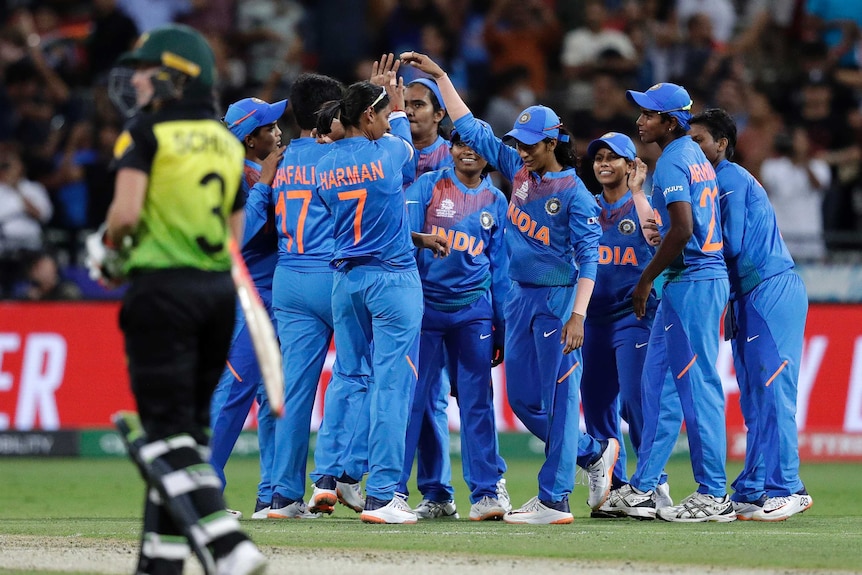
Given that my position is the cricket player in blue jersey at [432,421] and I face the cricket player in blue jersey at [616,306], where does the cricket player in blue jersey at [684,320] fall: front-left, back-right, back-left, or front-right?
front-right

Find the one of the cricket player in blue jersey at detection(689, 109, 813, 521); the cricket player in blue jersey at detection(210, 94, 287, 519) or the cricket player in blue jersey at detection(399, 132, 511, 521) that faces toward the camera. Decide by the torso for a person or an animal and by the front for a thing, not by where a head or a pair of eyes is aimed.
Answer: the cricket player in blue jersey at detection(399, 132, 511, 521)

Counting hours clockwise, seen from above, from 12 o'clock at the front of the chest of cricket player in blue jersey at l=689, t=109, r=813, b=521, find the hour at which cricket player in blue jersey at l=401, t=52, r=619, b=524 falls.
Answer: cricket player in blue jersey at l=401, t=52, r=619, b=524 is roughly at 11 o'clock from cricket player in blue jersey at l=689, t=109, r=813, b=521.

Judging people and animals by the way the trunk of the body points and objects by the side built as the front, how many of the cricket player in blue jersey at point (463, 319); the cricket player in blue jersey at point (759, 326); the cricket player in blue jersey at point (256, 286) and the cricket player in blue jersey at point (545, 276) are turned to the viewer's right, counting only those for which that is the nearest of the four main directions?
1

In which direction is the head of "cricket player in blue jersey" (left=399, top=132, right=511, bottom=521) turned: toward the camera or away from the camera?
toward the camera

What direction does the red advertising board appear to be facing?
toward the camera

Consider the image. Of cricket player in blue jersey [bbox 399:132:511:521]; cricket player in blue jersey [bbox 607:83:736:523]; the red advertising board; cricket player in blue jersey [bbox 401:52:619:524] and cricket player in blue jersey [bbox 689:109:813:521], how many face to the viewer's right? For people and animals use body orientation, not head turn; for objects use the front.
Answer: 0

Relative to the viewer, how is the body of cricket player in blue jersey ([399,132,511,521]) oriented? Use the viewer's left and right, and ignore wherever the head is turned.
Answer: facing the viewer

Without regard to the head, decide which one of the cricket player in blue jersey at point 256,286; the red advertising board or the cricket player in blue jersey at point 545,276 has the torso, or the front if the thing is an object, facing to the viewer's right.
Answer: the cricket player in blue jersey at point 256,286

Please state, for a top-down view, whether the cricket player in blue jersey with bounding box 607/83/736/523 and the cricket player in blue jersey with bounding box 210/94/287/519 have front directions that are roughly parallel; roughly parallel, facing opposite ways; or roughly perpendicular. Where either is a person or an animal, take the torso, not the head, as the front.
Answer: roughly parallel, facing opposite ways

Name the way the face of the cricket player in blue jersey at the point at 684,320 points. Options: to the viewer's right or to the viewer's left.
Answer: to the viewer's left

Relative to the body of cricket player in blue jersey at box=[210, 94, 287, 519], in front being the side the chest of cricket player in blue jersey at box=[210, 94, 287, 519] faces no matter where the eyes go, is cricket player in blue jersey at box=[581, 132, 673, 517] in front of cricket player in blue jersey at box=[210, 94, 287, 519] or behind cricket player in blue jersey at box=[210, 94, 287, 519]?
in front

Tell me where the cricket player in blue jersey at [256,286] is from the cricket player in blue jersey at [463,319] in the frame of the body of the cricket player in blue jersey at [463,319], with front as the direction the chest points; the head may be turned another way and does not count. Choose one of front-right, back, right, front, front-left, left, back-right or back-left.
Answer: right

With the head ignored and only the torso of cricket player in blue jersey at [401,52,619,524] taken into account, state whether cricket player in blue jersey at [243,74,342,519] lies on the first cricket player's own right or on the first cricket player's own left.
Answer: on the first cricket player's own right

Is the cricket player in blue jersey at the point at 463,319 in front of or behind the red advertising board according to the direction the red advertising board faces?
in front

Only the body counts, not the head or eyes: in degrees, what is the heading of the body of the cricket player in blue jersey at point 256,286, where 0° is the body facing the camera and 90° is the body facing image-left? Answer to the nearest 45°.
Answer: approximately 270°

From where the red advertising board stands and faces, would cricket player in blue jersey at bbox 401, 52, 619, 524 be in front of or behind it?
in front

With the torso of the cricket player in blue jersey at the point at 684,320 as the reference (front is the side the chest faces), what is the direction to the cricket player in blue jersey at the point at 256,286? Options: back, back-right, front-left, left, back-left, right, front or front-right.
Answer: front

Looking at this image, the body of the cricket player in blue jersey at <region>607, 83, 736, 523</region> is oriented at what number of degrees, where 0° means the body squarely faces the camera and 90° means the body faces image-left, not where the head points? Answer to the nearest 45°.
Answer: approximately 90°
